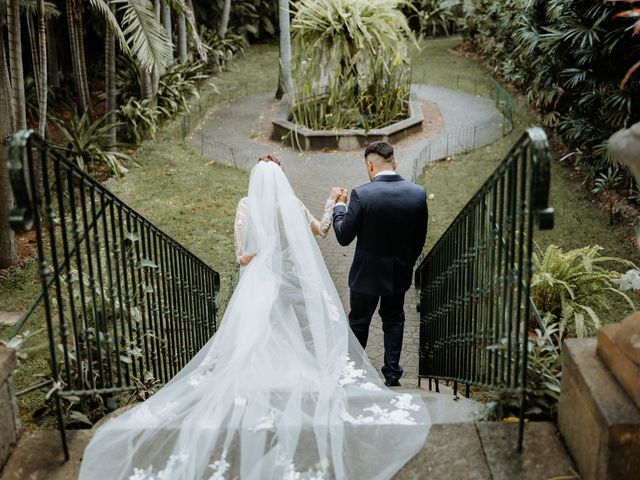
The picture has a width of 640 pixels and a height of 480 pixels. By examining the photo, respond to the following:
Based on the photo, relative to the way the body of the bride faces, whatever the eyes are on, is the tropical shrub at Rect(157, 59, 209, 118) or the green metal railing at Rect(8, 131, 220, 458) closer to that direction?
the tropical shrub

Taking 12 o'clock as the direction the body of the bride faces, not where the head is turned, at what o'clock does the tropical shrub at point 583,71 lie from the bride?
The tropical shrub is roughly at 1 o'clock from the bride.

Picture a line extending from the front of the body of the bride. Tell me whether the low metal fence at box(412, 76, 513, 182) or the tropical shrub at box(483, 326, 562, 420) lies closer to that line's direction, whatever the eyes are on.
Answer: the low metal fence

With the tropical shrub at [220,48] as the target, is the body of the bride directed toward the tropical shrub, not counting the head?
yes

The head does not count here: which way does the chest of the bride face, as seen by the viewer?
away from the camera

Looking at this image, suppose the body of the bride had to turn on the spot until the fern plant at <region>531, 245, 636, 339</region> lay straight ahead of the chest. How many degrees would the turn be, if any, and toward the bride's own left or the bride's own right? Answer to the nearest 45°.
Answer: approximately 45° to the bride's own right

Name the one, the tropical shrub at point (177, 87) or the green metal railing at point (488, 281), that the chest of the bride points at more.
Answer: the tropical shrub

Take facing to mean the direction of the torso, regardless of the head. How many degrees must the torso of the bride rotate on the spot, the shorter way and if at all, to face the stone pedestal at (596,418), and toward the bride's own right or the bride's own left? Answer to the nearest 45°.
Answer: approximately 135° to the bride's own right

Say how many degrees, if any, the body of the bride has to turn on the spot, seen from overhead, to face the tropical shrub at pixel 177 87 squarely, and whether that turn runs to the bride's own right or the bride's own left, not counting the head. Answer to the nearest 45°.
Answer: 0° — they already face it

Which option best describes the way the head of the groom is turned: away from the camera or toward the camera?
away from the camera

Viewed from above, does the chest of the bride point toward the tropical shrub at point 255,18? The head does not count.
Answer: yes
